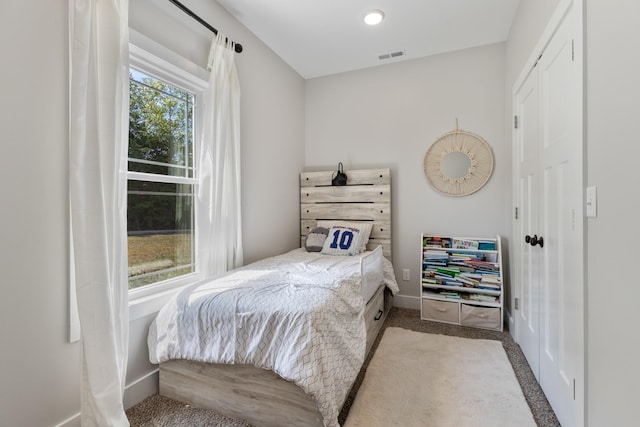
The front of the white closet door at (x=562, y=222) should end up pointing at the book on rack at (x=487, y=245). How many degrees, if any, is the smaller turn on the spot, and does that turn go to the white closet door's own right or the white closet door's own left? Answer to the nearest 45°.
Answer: approximately 45° to the white closet door's own right

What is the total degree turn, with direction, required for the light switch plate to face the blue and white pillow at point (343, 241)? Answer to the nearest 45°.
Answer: approximately 45° to its right

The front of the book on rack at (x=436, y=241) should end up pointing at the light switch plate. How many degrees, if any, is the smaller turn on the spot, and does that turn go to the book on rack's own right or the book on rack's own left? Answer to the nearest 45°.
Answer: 0° — it already faces it

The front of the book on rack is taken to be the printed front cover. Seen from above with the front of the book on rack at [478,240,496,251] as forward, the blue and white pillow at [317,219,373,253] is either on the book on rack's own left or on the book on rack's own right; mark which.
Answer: on the book on rack's own right

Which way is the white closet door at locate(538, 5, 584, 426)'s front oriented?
to the viewer's left

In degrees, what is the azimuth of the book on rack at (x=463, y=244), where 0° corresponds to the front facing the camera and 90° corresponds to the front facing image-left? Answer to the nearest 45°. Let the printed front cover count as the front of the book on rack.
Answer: approximately 0°

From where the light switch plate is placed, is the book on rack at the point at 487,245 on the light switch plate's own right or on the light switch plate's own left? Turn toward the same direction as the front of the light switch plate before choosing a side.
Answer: on the light switch plate's own right

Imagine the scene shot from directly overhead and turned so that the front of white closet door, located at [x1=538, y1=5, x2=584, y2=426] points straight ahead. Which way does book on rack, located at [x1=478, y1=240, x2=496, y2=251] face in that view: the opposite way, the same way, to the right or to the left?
to the left

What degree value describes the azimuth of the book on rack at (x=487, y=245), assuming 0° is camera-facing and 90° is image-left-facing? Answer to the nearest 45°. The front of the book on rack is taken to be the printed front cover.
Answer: approximately 0°
